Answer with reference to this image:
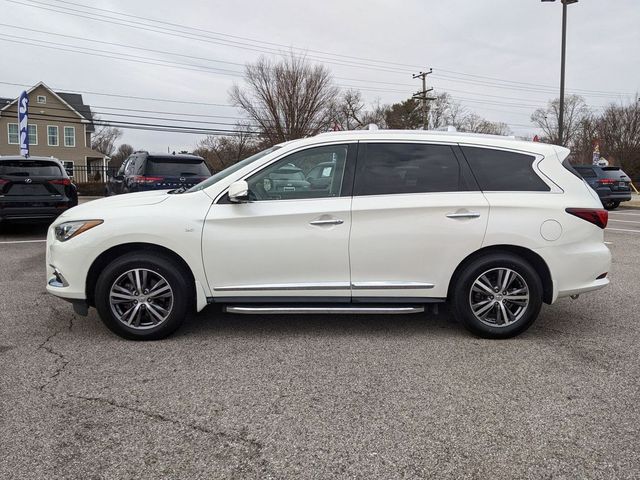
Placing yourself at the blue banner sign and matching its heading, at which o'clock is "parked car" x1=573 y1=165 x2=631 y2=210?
The parked car is roughly at 10 o'clock from the blue banner sign.

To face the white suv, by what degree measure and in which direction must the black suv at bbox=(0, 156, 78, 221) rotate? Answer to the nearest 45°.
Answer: approximately 180°

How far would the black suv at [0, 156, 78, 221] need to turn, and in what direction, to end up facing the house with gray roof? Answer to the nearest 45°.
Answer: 0° — it already faces it

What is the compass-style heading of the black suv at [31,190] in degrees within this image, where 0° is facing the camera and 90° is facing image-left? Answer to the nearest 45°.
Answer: approximately 180°

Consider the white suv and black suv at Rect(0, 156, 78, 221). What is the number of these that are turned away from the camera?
1

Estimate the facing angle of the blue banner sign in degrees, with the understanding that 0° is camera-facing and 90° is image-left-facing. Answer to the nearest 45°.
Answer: approximately 0°

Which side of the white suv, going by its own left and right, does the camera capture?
left

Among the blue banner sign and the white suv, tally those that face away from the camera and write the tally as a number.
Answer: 0

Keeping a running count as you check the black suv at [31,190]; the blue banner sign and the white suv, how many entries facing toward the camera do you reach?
1

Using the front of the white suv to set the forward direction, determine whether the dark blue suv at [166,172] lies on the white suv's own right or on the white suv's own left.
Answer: on the white suv's own right
